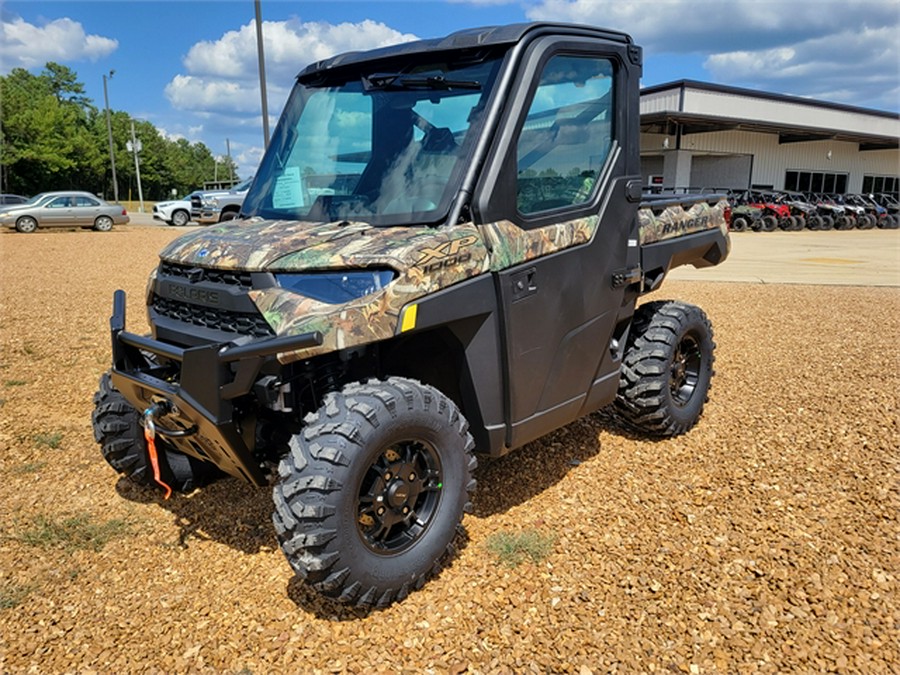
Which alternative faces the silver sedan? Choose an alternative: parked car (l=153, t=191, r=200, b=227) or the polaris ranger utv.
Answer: the parked car

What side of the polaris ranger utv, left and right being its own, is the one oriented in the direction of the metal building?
back

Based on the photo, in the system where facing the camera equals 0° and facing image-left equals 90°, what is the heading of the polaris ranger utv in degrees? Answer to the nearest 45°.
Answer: approximately 45°

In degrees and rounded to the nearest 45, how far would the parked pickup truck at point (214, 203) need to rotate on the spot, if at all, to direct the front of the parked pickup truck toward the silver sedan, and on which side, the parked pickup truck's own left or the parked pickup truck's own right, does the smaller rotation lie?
approximately 45° to the parked pickup truck's own right
